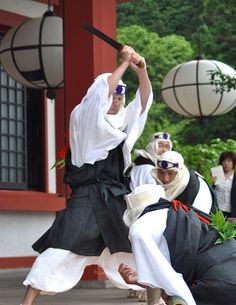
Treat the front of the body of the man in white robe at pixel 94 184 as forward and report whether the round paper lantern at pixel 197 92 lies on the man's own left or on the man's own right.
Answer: on the man's own left

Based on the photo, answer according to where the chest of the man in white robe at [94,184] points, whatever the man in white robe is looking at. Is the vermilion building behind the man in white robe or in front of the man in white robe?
behind
